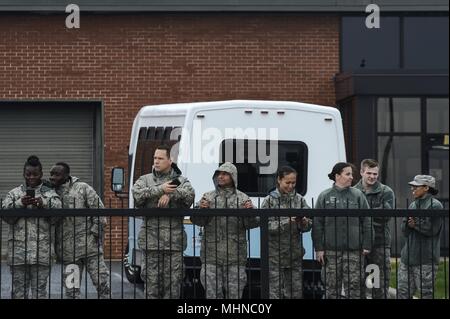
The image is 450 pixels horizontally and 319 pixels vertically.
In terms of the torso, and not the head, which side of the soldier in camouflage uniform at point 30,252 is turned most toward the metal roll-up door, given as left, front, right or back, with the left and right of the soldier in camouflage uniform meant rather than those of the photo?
back

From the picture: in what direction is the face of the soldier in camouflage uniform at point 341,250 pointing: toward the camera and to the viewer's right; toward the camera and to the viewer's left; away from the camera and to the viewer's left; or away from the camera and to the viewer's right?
toward the camera and to the viewer's right

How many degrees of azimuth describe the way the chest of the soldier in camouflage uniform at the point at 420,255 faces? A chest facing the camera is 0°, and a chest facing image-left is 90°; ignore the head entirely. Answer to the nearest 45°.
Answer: approximately 45°

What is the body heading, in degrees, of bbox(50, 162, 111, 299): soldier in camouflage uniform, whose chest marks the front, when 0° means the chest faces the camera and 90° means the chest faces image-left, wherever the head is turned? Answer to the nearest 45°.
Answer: approximately 45°

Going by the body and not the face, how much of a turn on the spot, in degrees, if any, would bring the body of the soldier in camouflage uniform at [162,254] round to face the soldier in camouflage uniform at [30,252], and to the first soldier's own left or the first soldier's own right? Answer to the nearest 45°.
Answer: approximately 90° to the first soldier's own right

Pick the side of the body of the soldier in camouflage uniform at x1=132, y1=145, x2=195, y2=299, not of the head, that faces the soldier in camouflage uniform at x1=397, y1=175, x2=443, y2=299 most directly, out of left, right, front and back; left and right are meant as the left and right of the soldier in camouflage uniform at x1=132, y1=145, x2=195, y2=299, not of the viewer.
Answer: left

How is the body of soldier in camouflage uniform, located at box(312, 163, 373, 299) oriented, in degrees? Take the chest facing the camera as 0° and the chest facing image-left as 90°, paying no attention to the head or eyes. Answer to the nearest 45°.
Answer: approximately 0°

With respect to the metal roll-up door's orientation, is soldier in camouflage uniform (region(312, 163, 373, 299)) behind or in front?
in front

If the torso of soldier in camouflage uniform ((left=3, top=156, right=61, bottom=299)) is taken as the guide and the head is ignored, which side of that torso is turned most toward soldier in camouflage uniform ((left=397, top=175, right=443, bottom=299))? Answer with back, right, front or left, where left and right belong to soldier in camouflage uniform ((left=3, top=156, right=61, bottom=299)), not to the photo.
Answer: left
